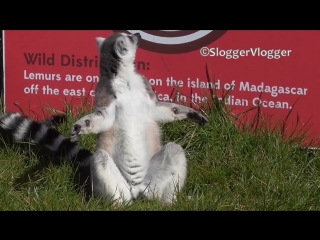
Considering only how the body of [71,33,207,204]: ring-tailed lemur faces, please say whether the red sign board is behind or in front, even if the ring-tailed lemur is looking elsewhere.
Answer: behind

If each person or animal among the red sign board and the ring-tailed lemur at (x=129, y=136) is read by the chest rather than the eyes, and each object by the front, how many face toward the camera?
2

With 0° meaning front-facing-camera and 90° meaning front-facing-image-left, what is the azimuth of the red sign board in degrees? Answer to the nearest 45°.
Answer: approximately 0°
